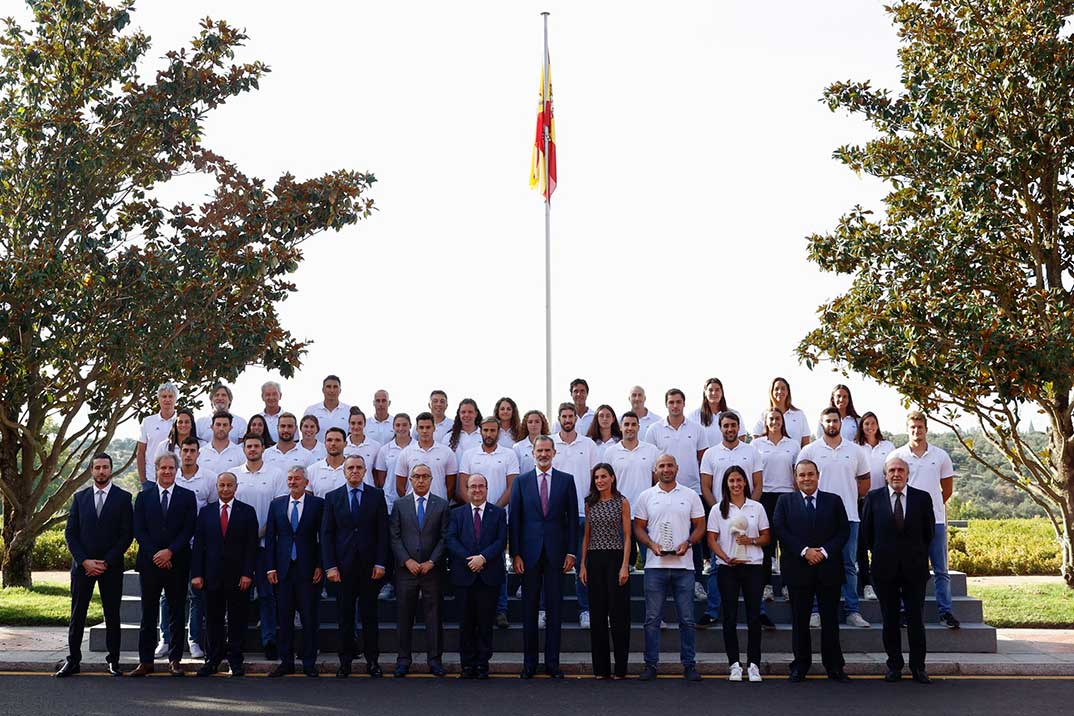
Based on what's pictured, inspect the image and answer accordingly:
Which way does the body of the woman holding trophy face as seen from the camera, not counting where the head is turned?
toward the camera

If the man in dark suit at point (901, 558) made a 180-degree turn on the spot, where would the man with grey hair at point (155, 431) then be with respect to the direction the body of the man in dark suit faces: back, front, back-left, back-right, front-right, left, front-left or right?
left

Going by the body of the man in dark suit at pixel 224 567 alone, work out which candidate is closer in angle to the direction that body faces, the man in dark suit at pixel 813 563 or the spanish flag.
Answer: the man in dark suit

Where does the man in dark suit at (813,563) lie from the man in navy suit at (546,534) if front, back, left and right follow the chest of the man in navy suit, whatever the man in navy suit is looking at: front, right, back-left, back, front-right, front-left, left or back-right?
left

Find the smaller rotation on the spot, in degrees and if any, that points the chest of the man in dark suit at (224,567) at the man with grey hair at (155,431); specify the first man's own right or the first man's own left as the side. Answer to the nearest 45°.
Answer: approximately 135° to the first man's own right

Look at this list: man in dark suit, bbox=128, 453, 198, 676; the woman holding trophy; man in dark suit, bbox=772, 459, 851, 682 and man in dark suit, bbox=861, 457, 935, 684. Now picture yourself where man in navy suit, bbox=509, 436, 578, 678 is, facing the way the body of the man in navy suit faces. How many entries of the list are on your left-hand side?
3

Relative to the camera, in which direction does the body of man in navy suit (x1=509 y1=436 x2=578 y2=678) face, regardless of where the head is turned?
toward the camera

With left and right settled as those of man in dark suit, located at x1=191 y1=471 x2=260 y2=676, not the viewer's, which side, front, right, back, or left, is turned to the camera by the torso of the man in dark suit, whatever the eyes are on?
front

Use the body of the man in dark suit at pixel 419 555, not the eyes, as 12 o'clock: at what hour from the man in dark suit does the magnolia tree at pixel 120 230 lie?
The magnolia tree is roughly at 5 o'clock from the man in dark suit.
